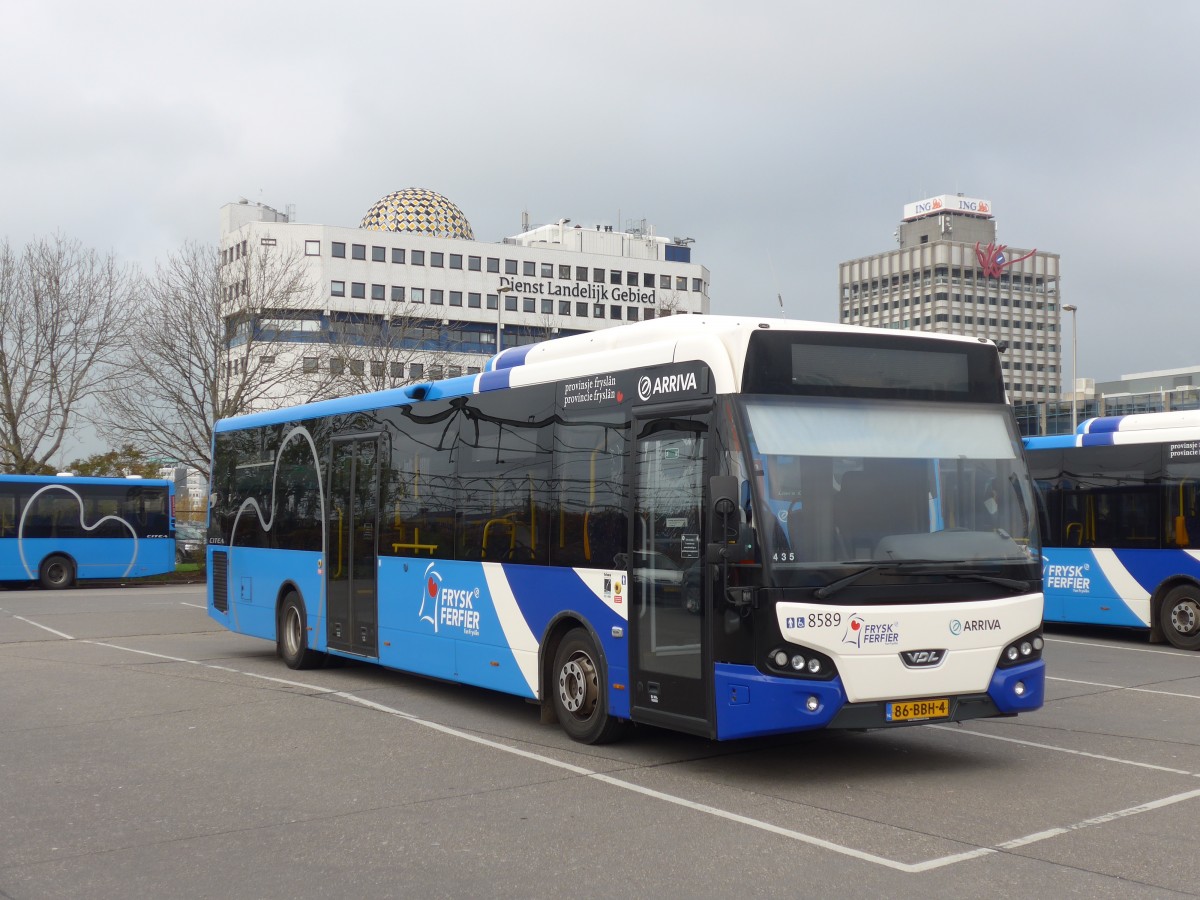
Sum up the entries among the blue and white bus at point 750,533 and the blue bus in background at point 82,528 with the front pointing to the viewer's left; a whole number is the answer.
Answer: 1

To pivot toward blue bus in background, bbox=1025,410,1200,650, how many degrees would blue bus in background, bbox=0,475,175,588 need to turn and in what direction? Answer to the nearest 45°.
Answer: approximately 135° to its left

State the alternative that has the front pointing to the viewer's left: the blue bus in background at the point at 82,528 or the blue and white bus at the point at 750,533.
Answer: the blue bus in background

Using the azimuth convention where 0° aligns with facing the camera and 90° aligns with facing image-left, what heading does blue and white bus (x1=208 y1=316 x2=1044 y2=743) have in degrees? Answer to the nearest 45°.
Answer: approximately 315°

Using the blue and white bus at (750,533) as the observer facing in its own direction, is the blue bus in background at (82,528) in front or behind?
behind

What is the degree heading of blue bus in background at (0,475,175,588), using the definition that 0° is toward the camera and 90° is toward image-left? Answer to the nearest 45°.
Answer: approximately 90°

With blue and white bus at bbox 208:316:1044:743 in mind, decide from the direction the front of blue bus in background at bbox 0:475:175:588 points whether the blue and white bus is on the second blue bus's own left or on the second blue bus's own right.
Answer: on the second blue bus's own left
